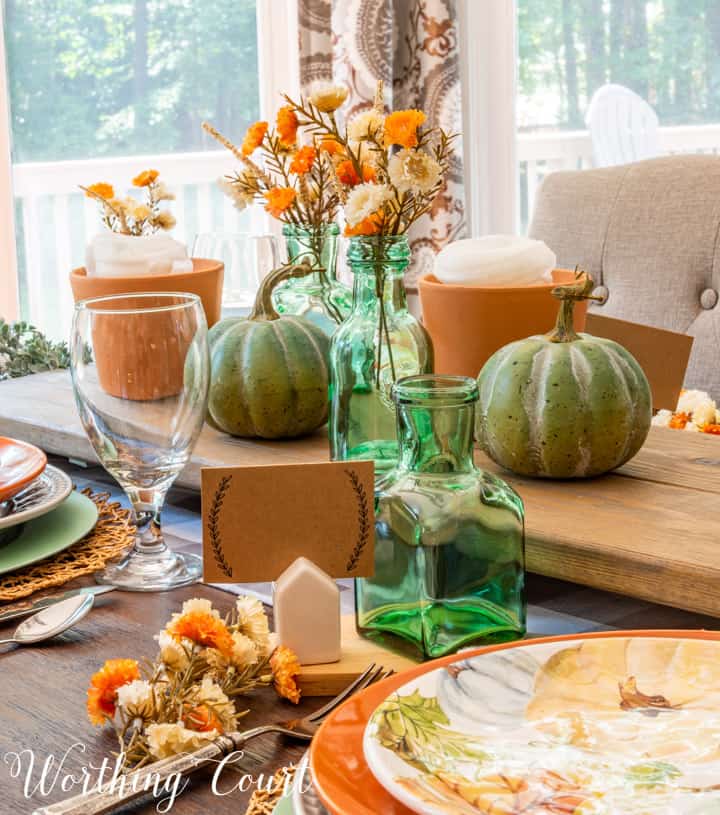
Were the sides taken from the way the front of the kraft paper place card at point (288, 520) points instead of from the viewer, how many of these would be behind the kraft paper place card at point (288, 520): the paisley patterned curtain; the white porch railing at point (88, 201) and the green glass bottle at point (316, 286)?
3

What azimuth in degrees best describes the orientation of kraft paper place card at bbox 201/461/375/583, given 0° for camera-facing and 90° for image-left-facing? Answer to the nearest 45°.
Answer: approximately 0°

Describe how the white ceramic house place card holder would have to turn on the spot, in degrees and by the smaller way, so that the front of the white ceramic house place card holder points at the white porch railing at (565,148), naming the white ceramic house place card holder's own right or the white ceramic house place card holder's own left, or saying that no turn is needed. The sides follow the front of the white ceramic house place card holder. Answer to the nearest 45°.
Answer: approximately 180°

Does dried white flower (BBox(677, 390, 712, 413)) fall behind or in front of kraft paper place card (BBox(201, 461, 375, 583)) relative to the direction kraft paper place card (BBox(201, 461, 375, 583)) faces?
behind

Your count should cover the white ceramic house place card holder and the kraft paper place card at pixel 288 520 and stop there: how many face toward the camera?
2

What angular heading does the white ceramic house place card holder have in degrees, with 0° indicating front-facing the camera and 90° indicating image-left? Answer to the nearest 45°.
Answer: approximately 0°
